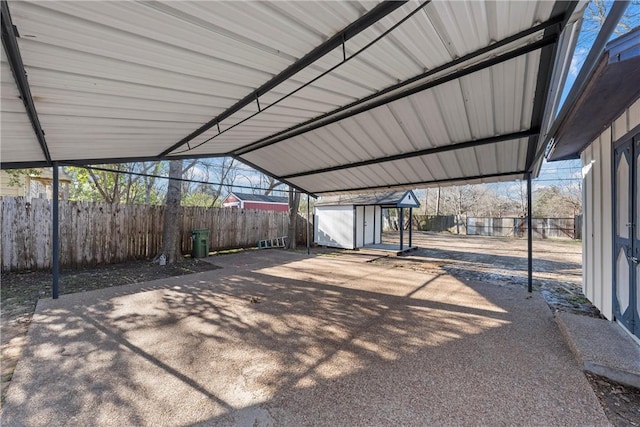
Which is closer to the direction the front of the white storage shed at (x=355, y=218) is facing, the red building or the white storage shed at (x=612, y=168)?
the white storage shed

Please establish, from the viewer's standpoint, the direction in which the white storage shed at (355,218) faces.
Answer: facing the viewer and to the right of the viewer

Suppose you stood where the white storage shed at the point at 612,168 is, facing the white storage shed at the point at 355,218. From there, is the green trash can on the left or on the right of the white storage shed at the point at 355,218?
left

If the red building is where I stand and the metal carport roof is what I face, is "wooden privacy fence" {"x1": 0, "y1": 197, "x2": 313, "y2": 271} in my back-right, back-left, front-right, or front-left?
front-right

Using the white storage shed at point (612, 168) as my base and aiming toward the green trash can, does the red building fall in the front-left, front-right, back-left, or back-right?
front-right

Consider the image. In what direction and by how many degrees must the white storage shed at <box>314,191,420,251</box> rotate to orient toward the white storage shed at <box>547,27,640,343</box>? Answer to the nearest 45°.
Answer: approximately 45° to its right

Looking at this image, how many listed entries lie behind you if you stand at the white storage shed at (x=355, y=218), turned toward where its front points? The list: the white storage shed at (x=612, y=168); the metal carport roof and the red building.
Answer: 1

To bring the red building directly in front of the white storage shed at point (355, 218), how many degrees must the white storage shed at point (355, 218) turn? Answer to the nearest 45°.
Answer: approximately 180°

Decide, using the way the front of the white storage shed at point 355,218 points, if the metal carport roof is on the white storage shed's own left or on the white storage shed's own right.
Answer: on the white storage shed's own right

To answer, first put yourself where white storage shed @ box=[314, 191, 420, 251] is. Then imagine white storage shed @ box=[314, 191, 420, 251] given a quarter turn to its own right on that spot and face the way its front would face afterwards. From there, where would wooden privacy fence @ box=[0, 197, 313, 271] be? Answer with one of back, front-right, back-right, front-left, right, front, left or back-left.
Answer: front

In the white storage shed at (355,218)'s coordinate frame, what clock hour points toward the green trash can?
The green trash can is roughly at 3 o'clock from the white storage shed.

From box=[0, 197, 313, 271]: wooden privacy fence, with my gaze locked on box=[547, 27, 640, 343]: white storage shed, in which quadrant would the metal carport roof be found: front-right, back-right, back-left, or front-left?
front-right

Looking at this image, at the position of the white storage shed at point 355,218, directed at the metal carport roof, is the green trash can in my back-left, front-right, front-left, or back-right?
front-right
